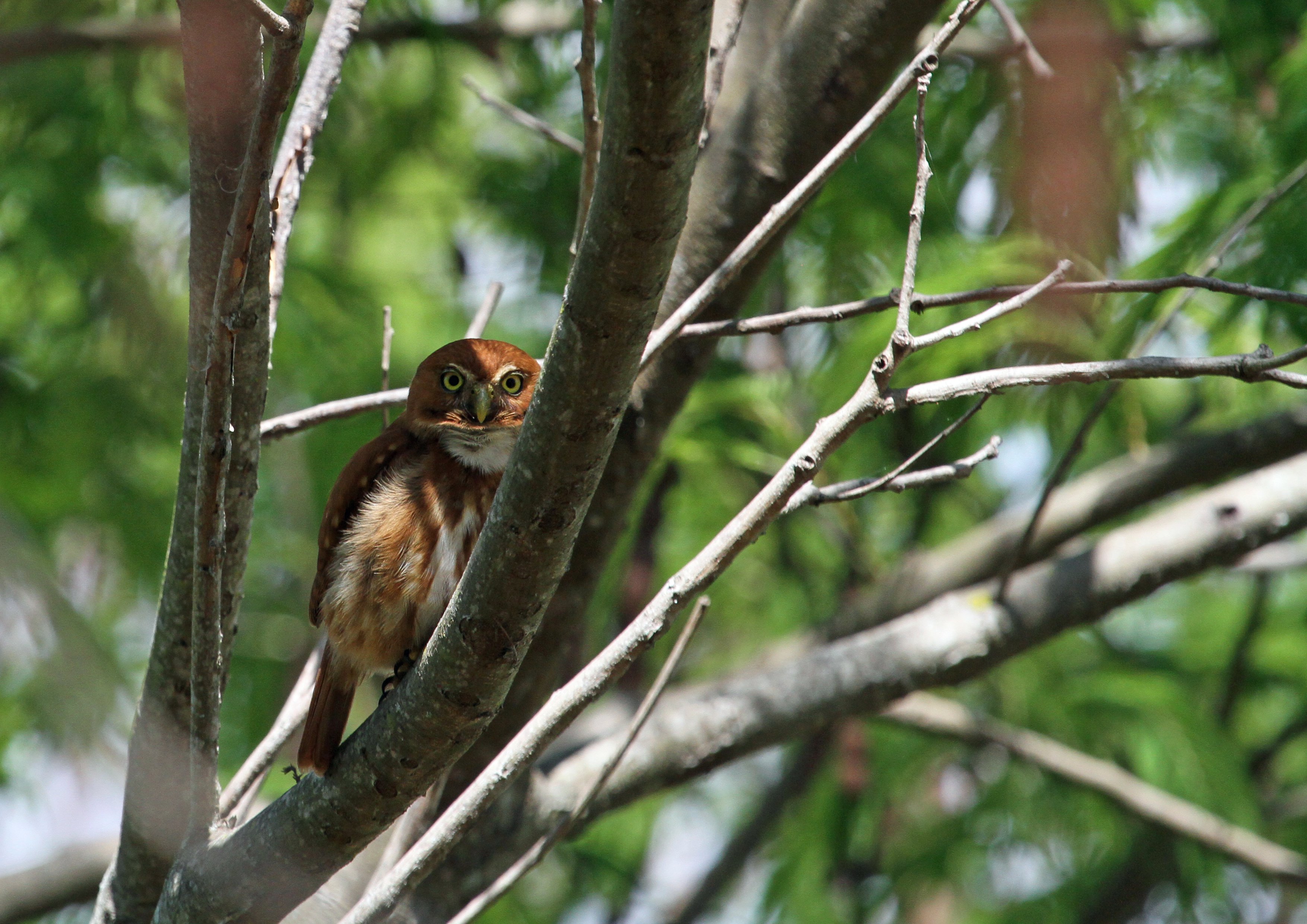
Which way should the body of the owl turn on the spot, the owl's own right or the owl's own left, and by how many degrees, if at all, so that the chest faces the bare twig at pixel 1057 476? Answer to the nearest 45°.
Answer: approximately 45° to the owl's own left

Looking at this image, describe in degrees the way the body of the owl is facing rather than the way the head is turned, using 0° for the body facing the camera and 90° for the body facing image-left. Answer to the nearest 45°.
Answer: approximately 315°

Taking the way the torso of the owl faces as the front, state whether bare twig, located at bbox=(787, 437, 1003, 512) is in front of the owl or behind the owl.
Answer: in front

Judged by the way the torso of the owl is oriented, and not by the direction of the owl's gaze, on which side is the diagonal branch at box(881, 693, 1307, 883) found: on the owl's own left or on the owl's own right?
on the owl's own left

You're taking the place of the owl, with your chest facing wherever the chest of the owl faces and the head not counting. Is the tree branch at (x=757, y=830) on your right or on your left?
on your left
